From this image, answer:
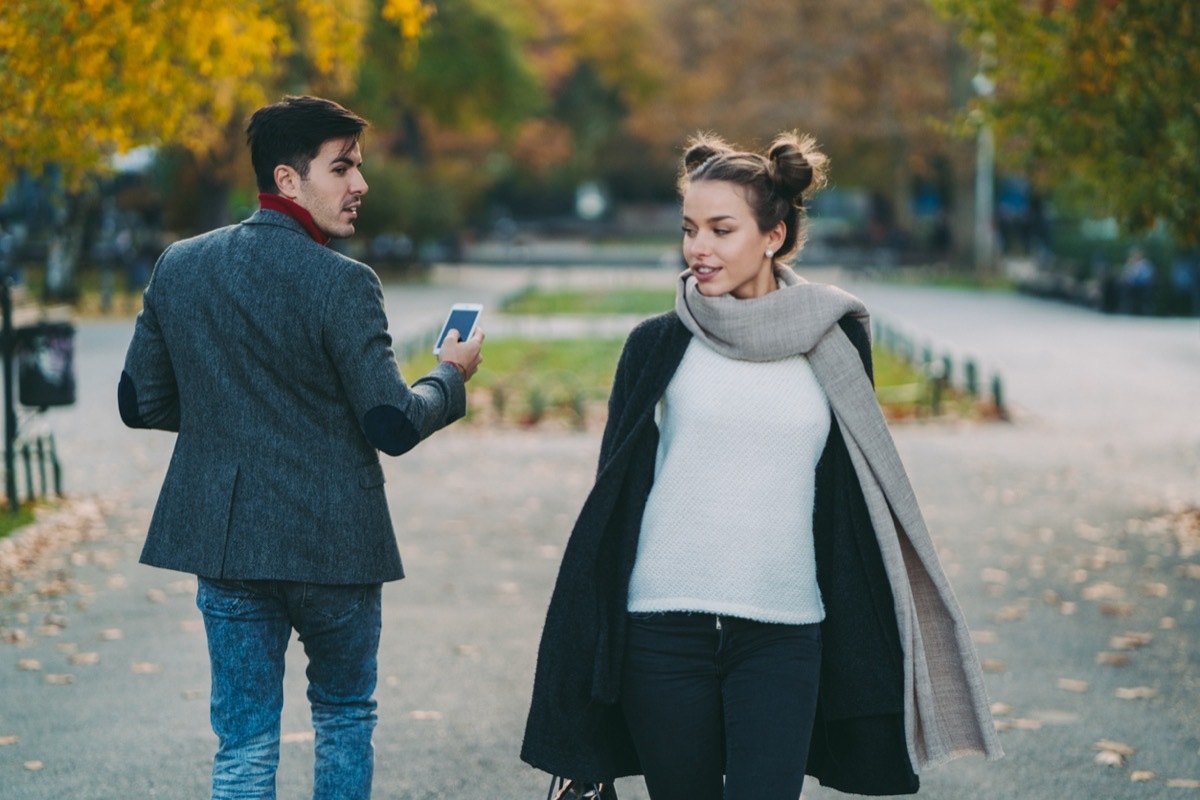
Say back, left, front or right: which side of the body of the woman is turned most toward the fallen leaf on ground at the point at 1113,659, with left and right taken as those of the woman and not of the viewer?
back

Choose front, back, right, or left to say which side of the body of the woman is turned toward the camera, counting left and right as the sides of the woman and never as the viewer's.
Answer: front

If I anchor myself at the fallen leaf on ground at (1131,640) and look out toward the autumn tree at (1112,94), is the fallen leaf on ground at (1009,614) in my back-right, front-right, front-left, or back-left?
front-left

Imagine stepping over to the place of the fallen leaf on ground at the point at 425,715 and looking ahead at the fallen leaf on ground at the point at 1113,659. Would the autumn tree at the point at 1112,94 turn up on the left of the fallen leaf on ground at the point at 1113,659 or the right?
left

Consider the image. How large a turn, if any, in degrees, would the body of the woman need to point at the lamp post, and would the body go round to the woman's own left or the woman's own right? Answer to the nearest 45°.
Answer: approximately 180°

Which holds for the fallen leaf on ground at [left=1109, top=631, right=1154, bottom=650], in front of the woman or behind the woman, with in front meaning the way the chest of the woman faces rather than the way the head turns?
behind

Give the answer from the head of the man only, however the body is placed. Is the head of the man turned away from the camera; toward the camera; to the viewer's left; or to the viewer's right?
to the viewer's right

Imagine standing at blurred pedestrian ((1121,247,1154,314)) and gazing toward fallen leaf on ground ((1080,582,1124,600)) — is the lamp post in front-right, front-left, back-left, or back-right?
back-right

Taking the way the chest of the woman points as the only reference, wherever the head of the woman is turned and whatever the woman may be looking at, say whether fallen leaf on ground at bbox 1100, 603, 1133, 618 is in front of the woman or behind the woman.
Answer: behind

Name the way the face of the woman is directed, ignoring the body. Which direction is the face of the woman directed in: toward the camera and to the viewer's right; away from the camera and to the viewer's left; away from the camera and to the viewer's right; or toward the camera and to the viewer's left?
toward the camera and to the viewer's left

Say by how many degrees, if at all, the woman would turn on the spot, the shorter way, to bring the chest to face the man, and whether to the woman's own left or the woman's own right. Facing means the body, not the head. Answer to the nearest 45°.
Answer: approximately 90° to the woman's own right

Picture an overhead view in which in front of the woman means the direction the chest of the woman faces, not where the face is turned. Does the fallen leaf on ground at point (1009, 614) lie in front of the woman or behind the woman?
behind

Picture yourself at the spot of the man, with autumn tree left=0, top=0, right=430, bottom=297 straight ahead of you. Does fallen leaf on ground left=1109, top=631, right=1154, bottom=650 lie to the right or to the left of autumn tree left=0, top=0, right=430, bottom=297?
right

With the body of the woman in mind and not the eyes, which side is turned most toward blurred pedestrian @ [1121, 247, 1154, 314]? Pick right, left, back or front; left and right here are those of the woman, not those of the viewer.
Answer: back

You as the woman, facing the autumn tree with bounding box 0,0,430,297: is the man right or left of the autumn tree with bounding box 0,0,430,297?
left

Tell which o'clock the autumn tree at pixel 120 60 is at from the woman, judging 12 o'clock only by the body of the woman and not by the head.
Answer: The autumn tree is roughly at 5 o'clock from the woman.

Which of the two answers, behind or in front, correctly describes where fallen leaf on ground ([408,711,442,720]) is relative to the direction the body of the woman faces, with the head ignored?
behind
